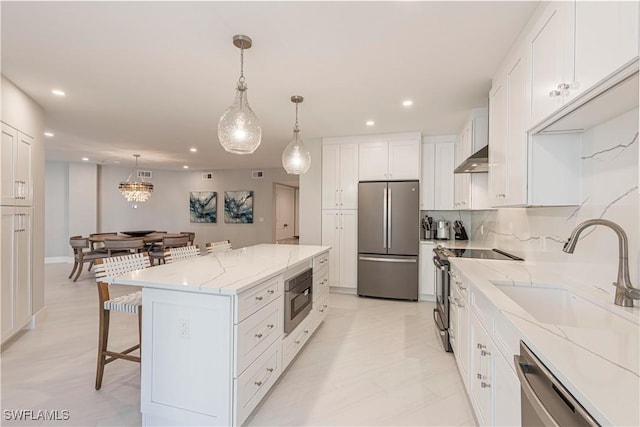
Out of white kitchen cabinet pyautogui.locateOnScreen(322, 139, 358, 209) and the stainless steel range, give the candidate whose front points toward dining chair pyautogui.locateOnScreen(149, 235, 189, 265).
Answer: the stainless steel range

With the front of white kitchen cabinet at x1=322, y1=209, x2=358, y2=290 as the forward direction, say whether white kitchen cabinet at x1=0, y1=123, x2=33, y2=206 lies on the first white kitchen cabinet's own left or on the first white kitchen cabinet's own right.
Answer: on the first white kitchen cabinet's own right

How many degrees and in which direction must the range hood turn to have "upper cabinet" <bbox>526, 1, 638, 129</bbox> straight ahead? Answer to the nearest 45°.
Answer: approximately 90° to its left

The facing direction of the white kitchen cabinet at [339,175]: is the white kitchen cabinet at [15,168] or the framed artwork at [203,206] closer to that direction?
the white kitchen cabinet

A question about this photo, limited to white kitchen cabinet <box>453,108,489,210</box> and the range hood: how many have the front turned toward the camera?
0

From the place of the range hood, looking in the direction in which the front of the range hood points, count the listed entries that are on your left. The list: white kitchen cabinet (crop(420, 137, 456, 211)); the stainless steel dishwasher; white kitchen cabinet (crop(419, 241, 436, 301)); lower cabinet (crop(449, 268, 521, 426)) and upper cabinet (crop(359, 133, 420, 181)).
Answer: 2

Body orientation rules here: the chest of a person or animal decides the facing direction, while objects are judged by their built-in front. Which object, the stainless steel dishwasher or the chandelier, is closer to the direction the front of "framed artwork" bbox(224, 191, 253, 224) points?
the stainless steel dishwasher

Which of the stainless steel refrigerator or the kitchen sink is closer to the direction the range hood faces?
the stainless steel refrigerator

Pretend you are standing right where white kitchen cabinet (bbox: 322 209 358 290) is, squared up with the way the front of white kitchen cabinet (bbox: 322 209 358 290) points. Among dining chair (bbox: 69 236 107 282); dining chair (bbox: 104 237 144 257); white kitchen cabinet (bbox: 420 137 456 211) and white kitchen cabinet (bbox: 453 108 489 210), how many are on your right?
2

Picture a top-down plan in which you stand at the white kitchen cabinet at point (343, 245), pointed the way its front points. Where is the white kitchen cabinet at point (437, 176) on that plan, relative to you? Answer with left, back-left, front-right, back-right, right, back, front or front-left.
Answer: left

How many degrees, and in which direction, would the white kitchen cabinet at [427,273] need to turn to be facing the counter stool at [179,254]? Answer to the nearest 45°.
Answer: approximately 45° to its right

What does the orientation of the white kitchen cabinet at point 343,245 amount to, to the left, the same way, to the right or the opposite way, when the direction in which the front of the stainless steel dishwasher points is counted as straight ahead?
to the left

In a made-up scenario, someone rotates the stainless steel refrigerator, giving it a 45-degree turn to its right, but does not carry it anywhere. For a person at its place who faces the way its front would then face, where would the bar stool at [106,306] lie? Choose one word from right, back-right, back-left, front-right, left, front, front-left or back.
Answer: front

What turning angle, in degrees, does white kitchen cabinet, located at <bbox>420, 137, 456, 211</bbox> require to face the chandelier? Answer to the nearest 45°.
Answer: approximately 90° to its right

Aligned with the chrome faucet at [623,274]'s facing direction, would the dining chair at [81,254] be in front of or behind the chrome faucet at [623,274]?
in front

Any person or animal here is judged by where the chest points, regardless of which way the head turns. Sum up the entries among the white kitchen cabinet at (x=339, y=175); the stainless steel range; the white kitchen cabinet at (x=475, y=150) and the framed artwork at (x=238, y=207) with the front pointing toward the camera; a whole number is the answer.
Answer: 2

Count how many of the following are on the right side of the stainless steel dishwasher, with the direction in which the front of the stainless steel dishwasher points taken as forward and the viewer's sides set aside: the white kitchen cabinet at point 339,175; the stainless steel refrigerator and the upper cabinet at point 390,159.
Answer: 3

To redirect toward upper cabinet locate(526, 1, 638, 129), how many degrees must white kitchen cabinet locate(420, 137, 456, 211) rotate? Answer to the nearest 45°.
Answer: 0° — it already faces it

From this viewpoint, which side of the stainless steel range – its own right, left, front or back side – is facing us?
left

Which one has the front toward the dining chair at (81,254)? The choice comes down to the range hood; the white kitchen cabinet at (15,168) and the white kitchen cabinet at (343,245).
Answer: the range hood
